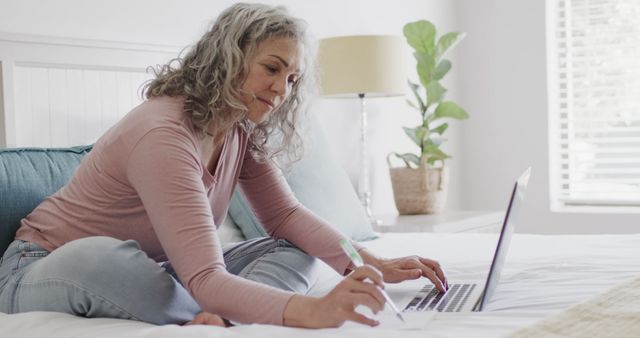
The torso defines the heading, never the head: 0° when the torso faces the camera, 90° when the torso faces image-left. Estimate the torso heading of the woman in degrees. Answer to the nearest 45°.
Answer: approximately 315°

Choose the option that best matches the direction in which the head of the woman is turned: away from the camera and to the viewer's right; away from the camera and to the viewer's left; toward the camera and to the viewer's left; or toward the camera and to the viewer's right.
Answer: toward the camera and to the viewer's right

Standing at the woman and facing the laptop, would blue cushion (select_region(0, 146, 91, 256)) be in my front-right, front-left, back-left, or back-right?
back-left

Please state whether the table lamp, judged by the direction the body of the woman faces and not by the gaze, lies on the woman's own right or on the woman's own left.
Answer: on the woman's own left

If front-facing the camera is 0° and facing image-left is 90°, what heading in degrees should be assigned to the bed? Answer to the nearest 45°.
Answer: approximately 315°

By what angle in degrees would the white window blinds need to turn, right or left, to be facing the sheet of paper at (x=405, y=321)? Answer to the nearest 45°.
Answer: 0° — it already faces it

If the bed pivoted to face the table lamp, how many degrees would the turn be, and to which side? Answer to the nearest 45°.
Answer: approximately 135° to its left
